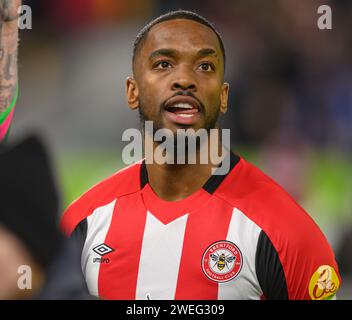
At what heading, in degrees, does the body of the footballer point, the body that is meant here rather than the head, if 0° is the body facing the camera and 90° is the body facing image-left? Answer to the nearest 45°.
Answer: approximately 0°
